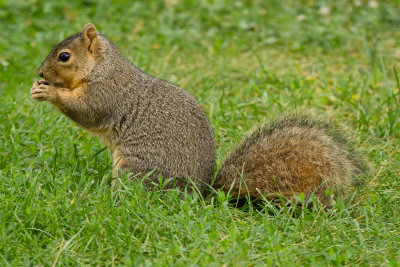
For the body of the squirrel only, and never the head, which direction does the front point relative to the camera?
to the viewer's left
